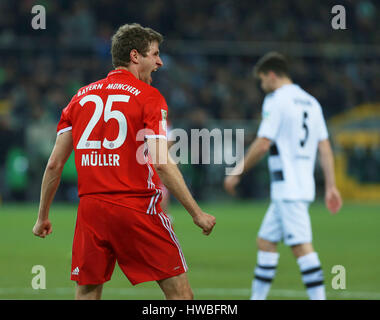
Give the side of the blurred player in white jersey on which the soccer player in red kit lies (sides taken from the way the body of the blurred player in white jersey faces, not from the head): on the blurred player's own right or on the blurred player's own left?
on the blurred player's own left

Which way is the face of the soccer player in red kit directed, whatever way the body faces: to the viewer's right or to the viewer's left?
to the viewer's right

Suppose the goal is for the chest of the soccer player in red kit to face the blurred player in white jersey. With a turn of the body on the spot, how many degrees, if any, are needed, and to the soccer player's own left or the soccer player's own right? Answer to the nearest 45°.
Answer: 0° — they already face them

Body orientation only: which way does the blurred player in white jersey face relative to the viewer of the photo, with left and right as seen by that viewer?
facing away from the viewer and to the left of the viewer

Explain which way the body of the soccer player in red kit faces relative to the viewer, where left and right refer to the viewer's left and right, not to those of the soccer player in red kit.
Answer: facing away from the viewer and to the right of the viewer

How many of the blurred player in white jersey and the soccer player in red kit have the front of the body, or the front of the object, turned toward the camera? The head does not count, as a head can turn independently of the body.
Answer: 0
